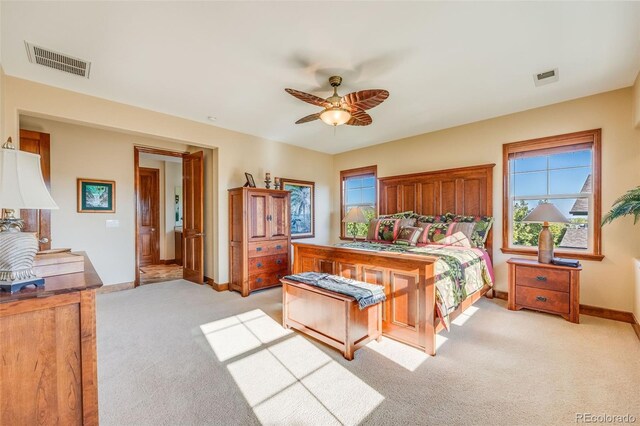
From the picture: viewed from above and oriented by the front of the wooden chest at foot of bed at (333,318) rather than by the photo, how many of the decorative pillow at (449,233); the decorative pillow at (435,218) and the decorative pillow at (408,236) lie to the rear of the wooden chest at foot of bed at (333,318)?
3

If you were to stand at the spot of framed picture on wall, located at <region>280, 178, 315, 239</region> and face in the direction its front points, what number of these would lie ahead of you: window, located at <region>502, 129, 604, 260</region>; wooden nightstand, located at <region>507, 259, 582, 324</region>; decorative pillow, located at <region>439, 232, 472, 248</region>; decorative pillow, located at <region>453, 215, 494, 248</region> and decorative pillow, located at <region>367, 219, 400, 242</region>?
5

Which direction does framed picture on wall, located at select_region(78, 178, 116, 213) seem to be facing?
toward the camera

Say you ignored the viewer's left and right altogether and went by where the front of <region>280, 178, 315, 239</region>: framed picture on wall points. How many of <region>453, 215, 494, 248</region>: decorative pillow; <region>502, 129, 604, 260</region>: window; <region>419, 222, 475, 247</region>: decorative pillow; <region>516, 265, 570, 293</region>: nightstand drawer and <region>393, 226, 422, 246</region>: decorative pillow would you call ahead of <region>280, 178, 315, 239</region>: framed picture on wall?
5

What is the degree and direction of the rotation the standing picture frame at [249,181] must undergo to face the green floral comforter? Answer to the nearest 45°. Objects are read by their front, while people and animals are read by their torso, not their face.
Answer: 0° — it already faces it

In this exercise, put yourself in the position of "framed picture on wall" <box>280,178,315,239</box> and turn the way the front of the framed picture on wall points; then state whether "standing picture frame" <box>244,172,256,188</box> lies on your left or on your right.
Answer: on your right

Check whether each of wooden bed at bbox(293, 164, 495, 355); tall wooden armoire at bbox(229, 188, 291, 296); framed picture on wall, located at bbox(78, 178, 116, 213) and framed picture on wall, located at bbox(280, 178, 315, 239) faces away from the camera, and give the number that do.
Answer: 0

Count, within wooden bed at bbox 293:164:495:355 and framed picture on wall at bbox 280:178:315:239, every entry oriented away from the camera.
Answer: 0

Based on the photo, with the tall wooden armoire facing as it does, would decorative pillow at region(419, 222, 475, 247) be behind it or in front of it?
in front

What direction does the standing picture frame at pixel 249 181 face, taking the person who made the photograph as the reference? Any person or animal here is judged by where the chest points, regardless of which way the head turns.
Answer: facing the viewer and to the right of the viewer

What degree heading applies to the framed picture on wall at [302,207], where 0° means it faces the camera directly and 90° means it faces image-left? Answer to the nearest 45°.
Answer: approximately 315°

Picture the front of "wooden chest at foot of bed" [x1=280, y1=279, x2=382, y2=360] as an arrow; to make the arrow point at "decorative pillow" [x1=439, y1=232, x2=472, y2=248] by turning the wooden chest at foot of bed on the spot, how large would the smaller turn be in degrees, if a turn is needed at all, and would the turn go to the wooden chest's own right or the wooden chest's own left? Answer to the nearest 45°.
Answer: approximately 180°

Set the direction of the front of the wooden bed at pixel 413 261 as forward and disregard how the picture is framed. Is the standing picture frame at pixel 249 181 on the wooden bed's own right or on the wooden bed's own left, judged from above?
on the wooden bed's own right

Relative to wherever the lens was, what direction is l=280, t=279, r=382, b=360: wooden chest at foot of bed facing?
facing the viewer and to the left of the viewer
